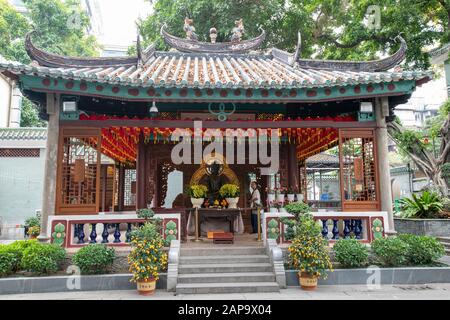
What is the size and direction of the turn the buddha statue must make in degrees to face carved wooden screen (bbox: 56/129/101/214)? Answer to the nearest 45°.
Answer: approximately 45° to its right

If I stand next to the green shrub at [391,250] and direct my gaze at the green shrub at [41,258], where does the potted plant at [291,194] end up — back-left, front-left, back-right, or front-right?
front-right

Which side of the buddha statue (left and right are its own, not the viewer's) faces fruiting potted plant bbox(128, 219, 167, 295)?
front

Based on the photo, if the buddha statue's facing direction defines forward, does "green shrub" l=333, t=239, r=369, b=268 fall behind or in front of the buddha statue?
in front

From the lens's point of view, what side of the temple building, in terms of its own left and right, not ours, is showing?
front

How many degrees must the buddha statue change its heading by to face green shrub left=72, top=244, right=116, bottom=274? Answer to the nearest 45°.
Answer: approximately 45° to its right

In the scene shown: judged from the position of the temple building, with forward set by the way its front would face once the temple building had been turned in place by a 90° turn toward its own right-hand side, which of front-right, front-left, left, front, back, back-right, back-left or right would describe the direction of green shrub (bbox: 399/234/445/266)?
back

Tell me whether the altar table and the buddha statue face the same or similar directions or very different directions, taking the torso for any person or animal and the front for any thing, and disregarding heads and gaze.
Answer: same or similar directions

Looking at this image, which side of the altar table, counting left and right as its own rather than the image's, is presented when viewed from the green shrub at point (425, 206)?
left

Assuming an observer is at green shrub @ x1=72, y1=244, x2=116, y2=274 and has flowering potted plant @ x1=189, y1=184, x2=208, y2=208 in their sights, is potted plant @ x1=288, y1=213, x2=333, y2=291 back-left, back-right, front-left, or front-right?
front-right

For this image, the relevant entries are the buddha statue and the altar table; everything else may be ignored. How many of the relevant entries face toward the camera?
2
